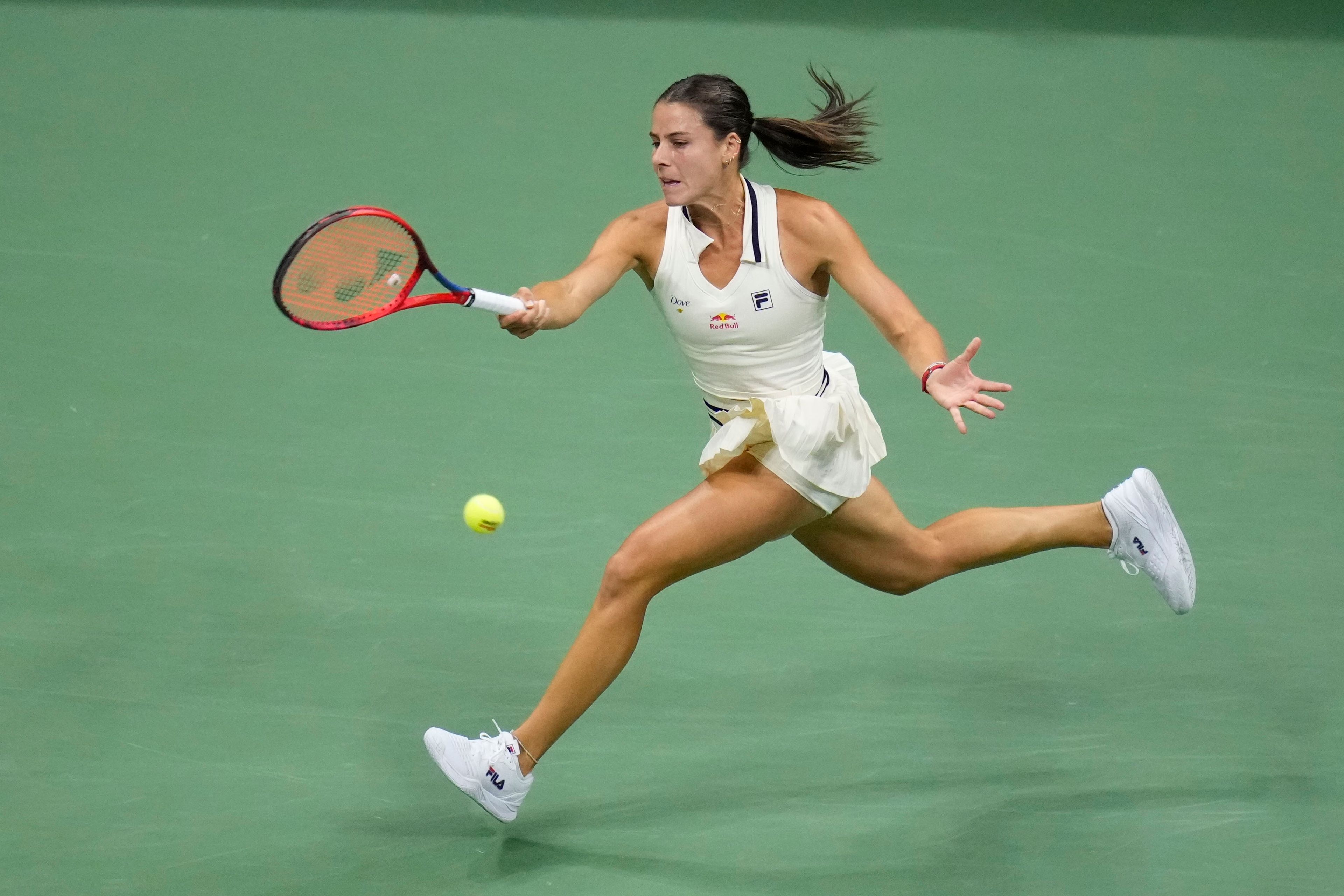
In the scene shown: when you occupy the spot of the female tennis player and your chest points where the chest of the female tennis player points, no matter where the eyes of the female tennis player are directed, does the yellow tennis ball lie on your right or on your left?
on your right

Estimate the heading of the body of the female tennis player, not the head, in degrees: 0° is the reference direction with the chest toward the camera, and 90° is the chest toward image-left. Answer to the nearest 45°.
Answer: approximately 45°
